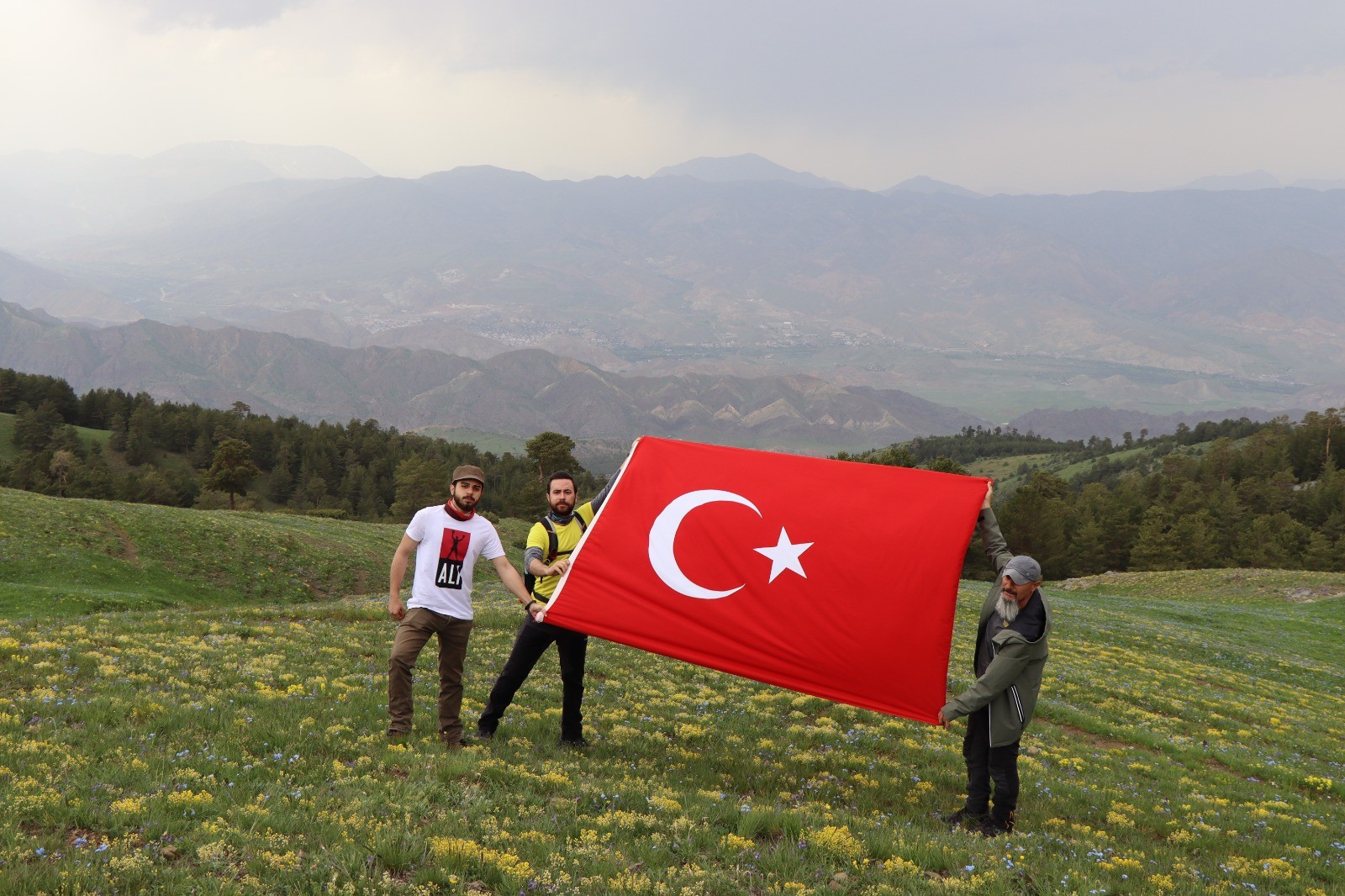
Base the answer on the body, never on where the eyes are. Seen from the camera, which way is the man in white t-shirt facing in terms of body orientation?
toward the camera

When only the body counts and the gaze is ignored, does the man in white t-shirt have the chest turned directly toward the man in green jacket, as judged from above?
no

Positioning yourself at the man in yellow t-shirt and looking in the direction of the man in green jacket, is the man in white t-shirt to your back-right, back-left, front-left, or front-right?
back-right

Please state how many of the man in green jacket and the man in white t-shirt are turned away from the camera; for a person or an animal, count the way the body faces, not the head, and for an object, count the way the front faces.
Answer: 0

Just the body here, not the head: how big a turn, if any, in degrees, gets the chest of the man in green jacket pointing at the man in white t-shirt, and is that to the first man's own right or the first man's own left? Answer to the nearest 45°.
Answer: approximately 45° to the first man's own right

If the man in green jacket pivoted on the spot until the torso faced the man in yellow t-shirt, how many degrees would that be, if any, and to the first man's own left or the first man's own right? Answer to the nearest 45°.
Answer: approximately 45° to the first man's own right

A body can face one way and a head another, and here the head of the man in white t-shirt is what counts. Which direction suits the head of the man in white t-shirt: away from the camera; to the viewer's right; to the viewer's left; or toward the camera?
toward the camera

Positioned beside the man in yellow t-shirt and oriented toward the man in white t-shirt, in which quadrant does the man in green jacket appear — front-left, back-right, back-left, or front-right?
back-left

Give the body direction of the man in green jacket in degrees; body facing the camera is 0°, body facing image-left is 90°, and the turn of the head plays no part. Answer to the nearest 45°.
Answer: approximately 45°

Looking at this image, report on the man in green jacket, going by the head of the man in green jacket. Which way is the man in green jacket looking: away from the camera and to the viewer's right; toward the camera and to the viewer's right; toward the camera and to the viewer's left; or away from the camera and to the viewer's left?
toward the camera and to the viewer's left

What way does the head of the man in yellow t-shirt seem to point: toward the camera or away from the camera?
toward the camera
